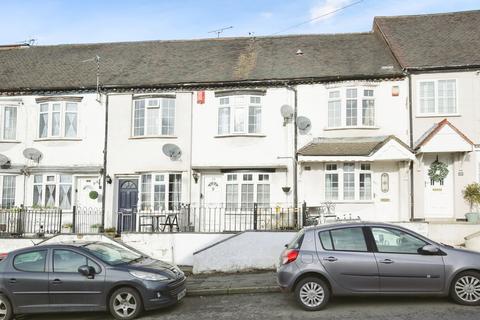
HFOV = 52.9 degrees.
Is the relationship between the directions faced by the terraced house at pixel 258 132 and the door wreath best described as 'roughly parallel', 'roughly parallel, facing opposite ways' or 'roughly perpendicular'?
roughly parallel

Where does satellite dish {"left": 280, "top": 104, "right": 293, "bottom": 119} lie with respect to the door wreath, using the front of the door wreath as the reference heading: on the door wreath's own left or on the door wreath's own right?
on the door wreath's own right

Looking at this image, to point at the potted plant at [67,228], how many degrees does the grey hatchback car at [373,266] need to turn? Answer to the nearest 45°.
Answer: approximately 135° to its left

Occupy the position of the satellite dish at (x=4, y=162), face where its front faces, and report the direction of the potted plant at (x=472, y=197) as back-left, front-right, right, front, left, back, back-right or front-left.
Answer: left

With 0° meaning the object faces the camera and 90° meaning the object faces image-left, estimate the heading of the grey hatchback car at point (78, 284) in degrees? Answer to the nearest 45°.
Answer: approximately 315°

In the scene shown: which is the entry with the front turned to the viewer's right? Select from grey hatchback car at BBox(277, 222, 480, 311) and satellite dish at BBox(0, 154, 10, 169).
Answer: the grey hatchback car

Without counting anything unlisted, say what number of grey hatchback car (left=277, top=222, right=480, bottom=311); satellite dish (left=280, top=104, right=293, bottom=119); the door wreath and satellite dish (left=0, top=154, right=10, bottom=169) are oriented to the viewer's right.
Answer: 1

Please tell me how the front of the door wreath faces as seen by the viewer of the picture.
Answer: facing the viewer

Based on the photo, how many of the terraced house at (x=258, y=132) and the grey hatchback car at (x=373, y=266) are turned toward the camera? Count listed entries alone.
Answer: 1

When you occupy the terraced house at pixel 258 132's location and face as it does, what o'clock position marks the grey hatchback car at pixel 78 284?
The grey hatchback car is roughly at 1 o'clock from the terraced house.

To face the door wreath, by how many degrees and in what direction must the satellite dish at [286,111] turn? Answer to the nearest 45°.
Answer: approximately 135° to its left

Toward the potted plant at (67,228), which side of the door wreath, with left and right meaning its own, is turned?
right

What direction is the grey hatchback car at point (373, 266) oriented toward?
to the viewer's right

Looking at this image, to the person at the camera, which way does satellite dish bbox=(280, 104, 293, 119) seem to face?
facing the viewer and to the left of the viewer

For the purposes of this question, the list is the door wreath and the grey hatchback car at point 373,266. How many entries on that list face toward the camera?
1

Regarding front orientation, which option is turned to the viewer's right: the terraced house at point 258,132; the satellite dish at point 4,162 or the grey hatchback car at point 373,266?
the grey hatchback car

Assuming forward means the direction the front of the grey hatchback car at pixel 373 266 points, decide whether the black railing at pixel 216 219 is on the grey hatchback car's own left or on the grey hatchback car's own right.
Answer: on the grey hatchback car's own left
